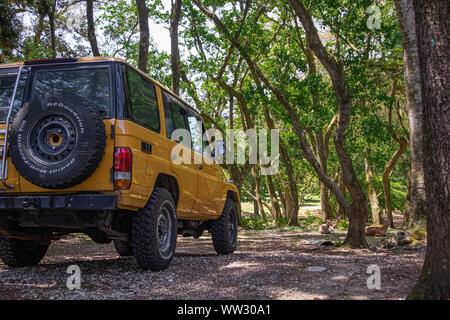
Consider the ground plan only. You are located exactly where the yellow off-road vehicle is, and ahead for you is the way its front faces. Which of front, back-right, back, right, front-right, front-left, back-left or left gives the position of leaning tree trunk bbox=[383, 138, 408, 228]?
front

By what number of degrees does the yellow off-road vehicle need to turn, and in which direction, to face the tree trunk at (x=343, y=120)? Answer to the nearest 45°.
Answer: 0° — it already faces it

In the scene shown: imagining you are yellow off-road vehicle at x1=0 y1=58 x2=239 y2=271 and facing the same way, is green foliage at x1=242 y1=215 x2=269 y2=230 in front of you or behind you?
in front

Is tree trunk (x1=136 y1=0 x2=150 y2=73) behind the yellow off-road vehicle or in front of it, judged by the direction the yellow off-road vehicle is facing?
in front

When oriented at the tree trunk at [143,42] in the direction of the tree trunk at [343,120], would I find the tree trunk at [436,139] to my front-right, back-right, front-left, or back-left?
front-right

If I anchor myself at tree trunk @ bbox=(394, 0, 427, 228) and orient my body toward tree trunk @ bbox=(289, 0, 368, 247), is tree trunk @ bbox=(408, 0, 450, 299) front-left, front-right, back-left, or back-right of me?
front-left

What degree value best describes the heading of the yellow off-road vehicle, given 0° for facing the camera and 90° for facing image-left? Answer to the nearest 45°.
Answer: approximately 225°

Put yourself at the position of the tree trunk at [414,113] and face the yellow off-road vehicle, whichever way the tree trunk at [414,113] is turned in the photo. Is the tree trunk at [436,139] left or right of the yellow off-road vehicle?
left

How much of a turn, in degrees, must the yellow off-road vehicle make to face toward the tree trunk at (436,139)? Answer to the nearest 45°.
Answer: approximately 90° to its right

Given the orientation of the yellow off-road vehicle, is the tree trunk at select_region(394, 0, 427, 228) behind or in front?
in front
